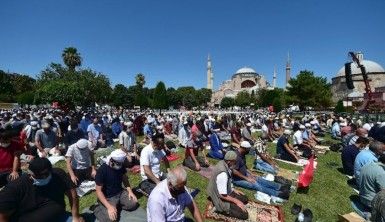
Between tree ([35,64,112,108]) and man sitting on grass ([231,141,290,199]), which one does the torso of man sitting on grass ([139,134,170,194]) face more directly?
the man sitting on grass

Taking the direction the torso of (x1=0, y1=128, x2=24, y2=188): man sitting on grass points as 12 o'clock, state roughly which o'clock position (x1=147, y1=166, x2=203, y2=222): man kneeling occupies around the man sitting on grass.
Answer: The man kneeling is roughly at 11 o'clock from the man sitting on grass.

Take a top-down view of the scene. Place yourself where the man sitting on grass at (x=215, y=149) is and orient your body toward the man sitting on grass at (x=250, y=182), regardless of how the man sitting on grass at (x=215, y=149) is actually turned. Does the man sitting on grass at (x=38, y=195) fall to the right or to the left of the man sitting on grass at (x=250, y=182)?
right
